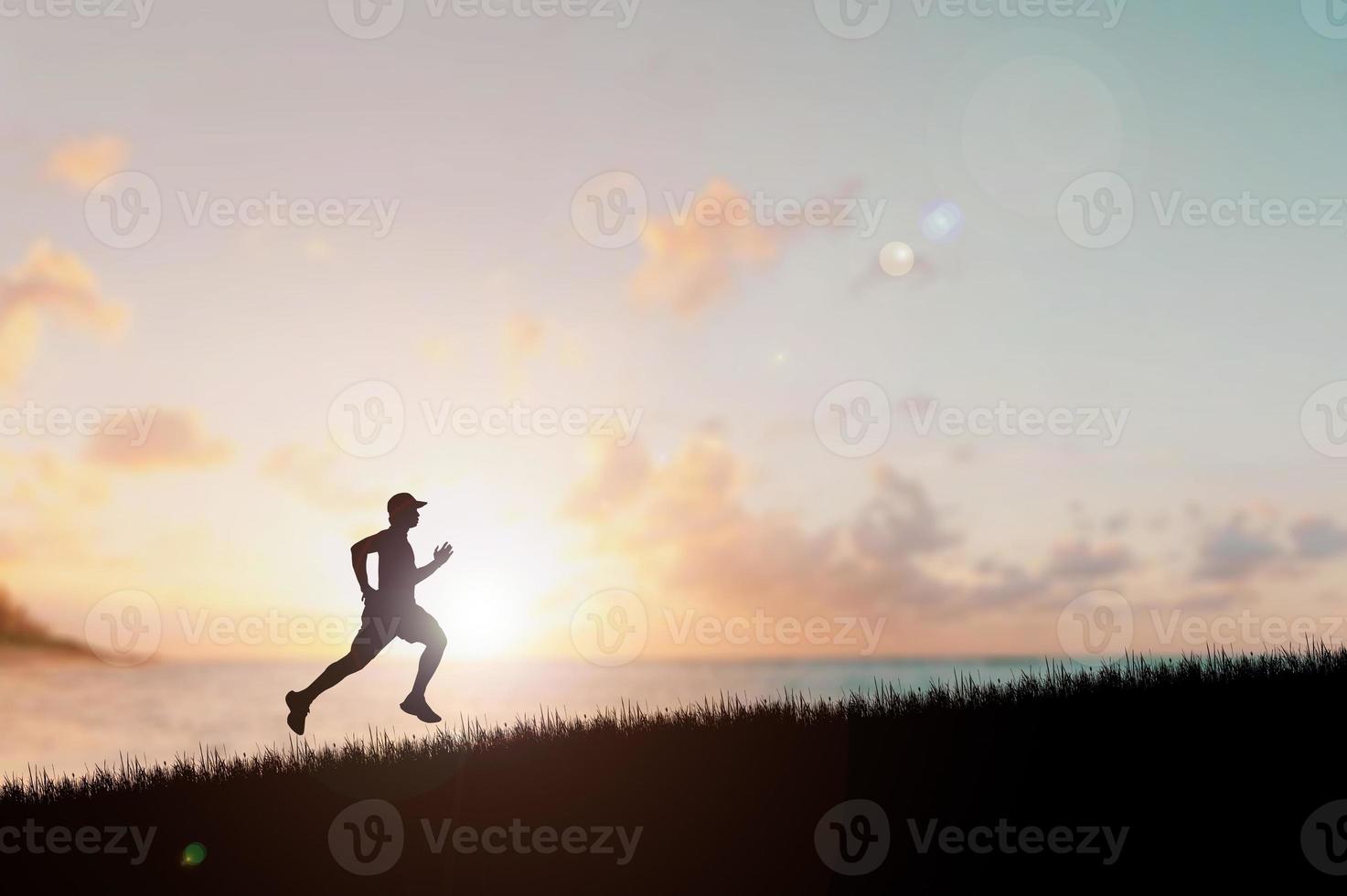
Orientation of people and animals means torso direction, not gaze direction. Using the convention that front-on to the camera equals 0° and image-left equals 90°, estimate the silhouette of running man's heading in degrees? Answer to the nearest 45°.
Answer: approximately 270°
